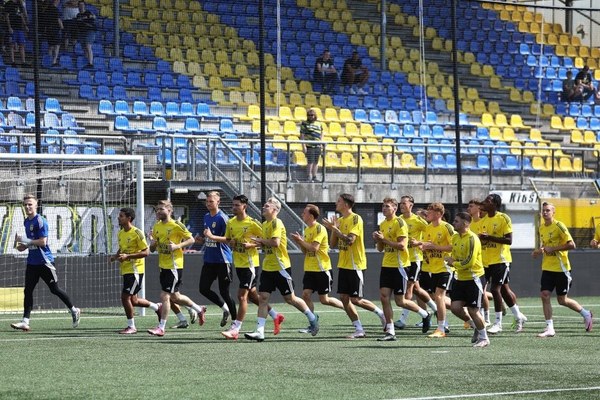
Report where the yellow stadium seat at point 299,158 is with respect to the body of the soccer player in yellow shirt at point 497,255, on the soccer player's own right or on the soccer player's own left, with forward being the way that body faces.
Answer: on the soccer player's own right

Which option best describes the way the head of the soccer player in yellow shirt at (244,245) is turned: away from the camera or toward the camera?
toward the camera

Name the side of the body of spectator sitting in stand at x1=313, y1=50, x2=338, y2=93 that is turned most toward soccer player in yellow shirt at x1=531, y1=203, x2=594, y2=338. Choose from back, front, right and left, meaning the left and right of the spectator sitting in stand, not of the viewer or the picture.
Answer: front

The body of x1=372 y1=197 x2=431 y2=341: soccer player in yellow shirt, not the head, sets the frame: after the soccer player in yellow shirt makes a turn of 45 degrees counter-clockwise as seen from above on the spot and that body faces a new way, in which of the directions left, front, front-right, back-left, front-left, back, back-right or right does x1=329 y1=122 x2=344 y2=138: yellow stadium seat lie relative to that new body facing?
back

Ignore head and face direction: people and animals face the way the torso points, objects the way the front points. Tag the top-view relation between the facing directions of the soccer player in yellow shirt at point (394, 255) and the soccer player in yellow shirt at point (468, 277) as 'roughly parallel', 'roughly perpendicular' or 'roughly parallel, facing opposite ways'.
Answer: roughly parallel

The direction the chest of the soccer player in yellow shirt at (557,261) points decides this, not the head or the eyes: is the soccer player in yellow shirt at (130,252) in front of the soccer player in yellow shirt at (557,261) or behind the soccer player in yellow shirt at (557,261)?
in front

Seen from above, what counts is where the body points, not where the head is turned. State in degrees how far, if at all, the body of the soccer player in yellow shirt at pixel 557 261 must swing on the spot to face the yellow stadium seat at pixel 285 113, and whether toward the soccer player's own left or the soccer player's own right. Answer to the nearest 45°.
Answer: approximately 90° to the soccer player's own right

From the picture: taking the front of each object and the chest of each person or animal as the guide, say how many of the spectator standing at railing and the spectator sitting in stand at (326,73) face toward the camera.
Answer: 2

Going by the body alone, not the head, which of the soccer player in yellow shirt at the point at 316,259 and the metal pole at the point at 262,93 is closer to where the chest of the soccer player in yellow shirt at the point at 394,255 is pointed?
the soccer player in yellow shirt

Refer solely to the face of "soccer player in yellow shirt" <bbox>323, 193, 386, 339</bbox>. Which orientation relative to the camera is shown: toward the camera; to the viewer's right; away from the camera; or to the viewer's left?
to the viewer's left

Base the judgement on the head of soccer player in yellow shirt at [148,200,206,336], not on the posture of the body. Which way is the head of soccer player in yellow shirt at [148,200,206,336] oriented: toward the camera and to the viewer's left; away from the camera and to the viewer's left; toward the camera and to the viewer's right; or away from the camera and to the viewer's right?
toward the camera and to the viewer's left

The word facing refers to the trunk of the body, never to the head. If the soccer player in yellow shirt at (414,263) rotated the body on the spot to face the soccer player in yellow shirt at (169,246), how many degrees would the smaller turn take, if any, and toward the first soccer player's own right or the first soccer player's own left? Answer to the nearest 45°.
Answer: approximately 45° to the first soccer player's own right

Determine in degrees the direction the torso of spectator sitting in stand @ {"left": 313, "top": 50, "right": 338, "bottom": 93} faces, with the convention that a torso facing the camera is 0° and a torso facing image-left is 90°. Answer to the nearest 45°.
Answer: approximately 0°

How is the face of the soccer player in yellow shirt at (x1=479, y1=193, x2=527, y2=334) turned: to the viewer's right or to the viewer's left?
to the viewer's left

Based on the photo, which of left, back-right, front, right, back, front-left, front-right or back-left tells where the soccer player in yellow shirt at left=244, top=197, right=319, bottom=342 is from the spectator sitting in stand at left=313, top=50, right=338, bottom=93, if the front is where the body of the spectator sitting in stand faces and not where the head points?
front

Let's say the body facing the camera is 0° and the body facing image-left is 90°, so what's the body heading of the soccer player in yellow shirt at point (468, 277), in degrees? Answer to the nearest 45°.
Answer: approximately 45°

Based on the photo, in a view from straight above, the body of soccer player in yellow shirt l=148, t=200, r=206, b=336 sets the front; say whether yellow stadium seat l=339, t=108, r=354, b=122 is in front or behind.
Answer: behind

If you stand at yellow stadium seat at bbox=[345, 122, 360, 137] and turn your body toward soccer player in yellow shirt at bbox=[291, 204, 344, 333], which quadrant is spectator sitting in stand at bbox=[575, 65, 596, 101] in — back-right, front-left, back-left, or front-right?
back-left

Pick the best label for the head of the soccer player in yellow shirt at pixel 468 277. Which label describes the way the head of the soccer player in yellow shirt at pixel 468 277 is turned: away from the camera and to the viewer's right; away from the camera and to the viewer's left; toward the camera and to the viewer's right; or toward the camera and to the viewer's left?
toward the camera and to the viewer's left
